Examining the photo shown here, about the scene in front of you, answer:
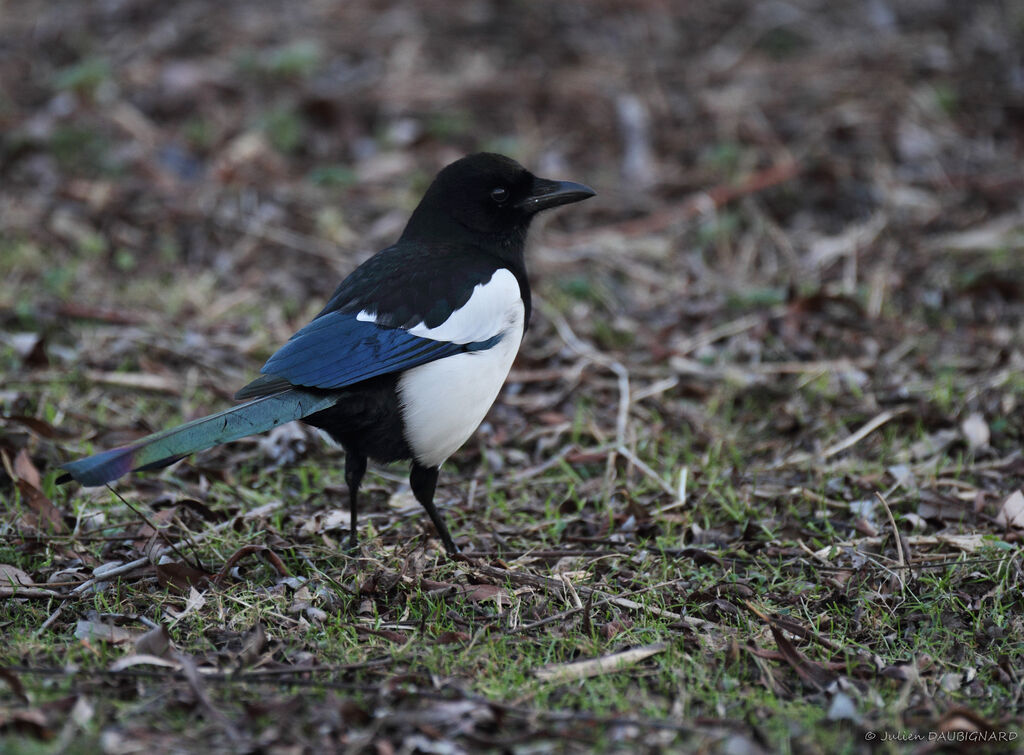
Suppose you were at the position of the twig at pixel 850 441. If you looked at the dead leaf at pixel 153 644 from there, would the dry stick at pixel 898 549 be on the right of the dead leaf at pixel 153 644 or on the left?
left

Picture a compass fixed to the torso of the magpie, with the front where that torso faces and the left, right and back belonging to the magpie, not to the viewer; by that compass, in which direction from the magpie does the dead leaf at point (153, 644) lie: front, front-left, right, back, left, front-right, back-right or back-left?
back-right

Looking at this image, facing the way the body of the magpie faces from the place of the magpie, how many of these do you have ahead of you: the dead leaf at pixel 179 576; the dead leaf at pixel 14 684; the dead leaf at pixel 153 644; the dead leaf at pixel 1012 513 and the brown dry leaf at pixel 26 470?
1

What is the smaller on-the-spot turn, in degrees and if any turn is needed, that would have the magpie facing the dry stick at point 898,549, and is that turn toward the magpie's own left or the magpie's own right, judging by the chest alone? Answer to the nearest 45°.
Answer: approximately 45° to the magpie's own right

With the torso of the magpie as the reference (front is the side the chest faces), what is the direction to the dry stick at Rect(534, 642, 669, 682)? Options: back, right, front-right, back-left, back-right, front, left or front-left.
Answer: right

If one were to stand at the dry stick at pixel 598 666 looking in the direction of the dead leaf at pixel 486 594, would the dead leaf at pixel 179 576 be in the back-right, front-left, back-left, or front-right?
front-left

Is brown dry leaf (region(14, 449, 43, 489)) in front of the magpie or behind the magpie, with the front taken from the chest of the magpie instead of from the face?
behind

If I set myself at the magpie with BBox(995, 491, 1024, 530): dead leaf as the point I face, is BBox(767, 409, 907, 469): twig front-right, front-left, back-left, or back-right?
front-left

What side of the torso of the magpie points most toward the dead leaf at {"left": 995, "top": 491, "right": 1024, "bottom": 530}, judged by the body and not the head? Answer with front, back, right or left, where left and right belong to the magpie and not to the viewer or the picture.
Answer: front

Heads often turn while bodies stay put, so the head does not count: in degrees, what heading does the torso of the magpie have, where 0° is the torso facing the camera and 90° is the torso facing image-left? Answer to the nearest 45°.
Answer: approximately 270°

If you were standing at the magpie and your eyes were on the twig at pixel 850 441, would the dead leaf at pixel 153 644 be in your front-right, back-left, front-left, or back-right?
back-right

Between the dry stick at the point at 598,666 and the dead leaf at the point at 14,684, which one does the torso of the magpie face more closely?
the dry stick

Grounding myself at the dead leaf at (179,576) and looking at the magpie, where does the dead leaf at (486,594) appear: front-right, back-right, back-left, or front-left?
front-right

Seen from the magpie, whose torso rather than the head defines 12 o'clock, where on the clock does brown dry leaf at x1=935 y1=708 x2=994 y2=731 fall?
The brown dry leaf is roughly at 2 o'clock from the magpie.
